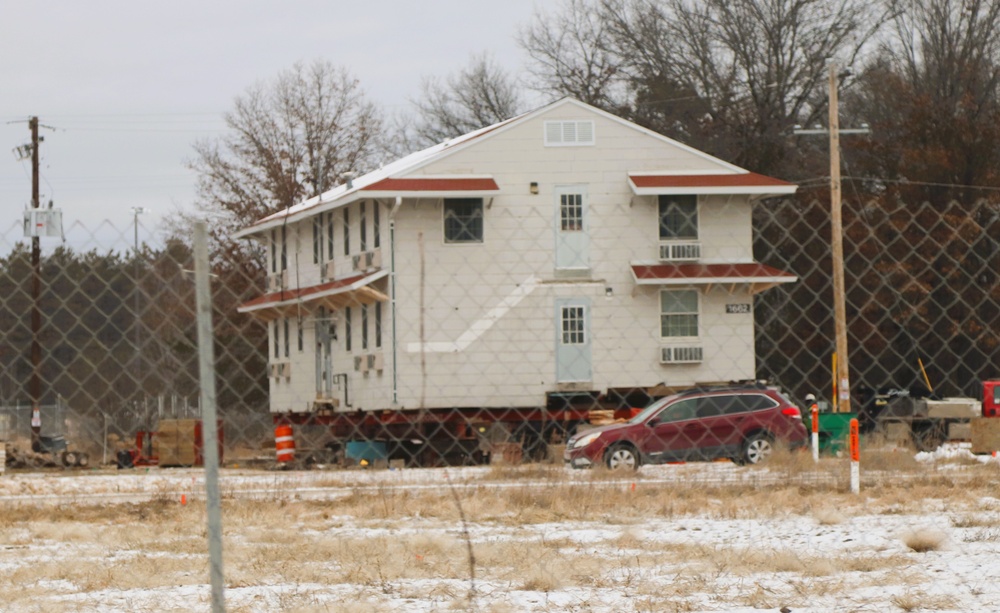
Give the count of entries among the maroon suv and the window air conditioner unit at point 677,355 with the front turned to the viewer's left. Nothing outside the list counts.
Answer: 1

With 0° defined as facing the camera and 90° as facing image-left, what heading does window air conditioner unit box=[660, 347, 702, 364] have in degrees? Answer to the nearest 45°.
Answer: approximately 0°

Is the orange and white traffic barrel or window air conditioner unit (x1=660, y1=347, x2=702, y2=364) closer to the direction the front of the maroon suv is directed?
the orange and white traffic barrel

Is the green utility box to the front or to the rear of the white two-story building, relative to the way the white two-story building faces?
to the front

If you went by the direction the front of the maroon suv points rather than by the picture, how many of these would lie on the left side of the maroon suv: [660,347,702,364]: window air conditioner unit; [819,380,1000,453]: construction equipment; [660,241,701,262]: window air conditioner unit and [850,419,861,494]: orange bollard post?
1

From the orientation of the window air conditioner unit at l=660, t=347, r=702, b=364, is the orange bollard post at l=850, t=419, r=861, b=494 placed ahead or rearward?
ahead

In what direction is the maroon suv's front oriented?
to the viewer's left

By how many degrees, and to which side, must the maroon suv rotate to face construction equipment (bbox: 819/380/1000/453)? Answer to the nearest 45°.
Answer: approximately 135° to its right

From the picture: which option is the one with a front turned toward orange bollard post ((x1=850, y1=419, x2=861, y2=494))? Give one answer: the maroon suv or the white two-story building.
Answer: the white two-story building

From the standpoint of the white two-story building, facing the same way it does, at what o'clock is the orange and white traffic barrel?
The orange and white traffic barrel is roughly at 2 o'clock from the white two-story building.

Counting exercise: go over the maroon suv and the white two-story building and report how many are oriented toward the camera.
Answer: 1
